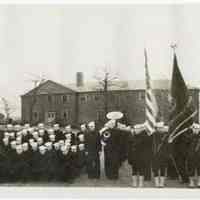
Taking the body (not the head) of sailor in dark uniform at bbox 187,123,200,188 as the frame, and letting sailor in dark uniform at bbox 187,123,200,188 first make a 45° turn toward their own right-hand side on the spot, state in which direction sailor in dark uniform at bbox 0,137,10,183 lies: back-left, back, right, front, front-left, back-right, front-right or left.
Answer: front-right

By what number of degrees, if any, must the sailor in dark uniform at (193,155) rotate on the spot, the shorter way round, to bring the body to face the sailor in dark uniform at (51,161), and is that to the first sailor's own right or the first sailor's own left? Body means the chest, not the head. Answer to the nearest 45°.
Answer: approximately 90° to the first sailor's own right

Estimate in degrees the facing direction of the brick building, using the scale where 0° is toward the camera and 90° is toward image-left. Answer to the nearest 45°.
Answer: approximately 45°
